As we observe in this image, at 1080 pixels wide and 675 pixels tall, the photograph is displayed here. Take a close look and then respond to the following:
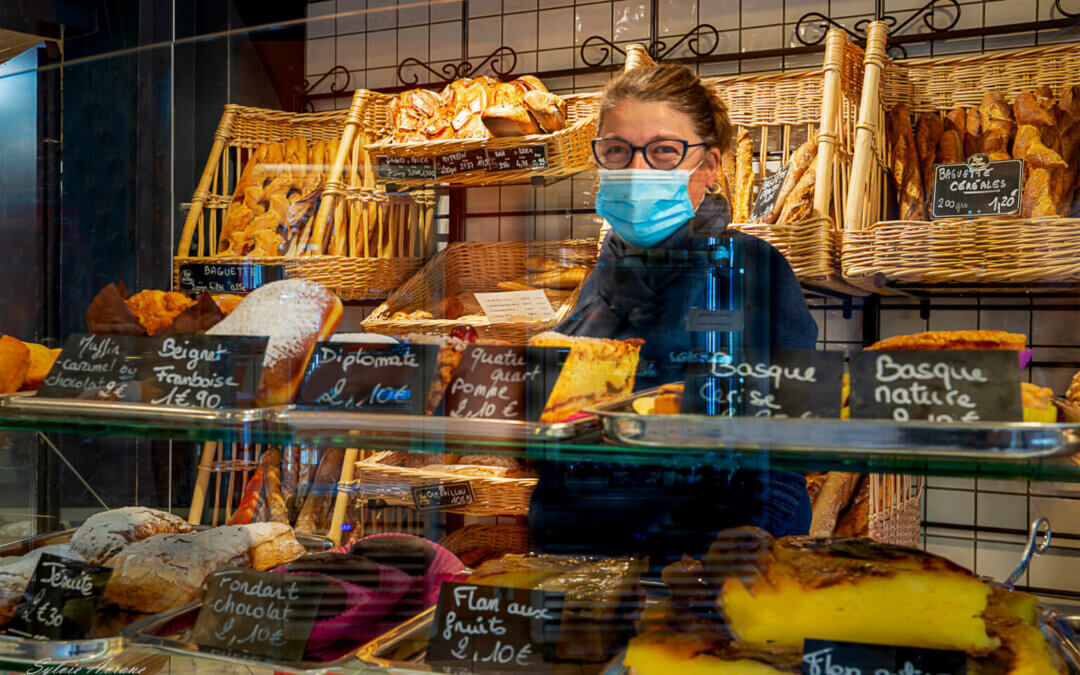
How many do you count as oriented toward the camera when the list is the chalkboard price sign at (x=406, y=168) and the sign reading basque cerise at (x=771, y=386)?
2

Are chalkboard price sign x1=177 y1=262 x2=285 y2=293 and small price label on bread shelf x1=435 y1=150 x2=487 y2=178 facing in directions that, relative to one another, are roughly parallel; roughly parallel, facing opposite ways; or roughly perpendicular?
roughly parallel

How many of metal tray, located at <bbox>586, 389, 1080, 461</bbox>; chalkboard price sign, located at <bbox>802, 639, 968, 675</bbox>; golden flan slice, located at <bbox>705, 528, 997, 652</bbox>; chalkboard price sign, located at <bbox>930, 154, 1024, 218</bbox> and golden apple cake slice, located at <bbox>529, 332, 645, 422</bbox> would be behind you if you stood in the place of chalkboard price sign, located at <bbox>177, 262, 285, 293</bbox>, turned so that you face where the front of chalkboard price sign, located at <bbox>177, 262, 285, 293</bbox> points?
0

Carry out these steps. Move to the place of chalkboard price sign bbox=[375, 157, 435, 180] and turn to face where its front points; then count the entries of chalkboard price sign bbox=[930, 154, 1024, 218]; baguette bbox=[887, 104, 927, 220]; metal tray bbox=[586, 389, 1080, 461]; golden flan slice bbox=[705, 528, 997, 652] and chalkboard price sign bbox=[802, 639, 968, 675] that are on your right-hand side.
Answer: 0

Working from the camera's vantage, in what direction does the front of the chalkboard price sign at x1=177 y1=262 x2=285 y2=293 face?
facing the viewer

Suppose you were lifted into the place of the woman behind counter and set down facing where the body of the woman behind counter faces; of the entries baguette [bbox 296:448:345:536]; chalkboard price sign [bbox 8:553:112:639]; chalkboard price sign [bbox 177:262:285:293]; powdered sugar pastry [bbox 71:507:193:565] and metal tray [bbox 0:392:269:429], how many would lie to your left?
0

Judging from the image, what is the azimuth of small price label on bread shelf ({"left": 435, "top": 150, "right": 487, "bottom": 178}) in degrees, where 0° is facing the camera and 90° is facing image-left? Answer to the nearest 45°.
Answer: approximately 0°

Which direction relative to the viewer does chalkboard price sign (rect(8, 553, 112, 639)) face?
toward the camera

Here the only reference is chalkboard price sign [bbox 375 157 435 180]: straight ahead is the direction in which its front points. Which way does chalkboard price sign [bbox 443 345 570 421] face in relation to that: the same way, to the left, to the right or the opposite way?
the same way
